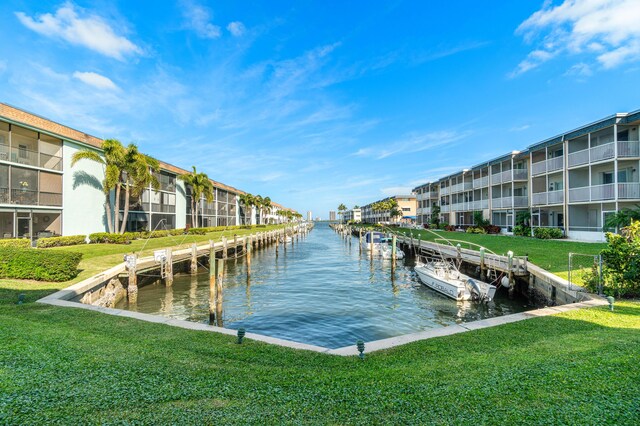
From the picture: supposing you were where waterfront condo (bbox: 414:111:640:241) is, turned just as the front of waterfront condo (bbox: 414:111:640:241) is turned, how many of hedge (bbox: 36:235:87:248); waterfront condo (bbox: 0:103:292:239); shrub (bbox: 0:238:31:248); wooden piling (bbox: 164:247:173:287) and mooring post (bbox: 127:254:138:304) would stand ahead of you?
5

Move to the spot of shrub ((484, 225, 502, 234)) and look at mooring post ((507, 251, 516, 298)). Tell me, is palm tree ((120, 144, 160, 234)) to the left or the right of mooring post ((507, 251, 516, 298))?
right

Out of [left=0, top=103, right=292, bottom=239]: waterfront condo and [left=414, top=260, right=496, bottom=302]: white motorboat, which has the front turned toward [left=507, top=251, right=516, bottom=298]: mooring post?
the waterfront condo

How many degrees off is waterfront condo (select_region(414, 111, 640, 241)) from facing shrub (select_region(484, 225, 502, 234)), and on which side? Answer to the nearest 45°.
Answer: approximately 90° to its right

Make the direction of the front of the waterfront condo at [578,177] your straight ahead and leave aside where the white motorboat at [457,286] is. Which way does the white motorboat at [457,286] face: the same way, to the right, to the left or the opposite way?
to the right

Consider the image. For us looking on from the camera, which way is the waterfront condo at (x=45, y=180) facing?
facing the viewer and to the right of the viewer

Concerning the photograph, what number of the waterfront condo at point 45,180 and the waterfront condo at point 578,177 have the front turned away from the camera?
0

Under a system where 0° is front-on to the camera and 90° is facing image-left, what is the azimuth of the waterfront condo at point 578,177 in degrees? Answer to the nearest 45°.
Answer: approximately 45°

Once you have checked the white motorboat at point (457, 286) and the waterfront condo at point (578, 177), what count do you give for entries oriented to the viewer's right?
0

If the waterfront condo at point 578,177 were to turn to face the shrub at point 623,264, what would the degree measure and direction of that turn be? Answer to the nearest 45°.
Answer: approximately 45° to its left

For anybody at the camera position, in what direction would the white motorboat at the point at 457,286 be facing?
facing away from the viewer and to the left of the viewer

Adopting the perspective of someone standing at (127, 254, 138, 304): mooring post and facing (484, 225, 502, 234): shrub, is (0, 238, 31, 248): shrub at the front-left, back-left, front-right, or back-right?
back-left

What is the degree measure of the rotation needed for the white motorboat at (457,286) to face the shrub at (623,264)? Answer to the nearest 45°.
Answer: approximately 180°

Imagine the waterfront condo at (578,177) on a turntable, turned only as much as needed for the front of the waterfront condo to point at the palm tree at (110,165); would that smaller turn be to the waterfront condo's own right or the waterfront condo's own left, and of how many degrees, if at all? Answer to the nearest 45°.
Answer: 0° — it already faces it

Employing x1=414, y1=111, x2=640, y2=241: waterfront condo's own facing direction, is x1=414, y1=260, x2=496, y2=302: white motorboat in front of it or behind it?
in front

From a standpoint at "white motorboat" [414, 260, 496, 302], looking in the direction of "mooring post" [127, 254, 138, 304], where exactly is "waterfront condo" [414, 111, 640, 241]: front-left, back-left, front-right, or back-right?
back-right
